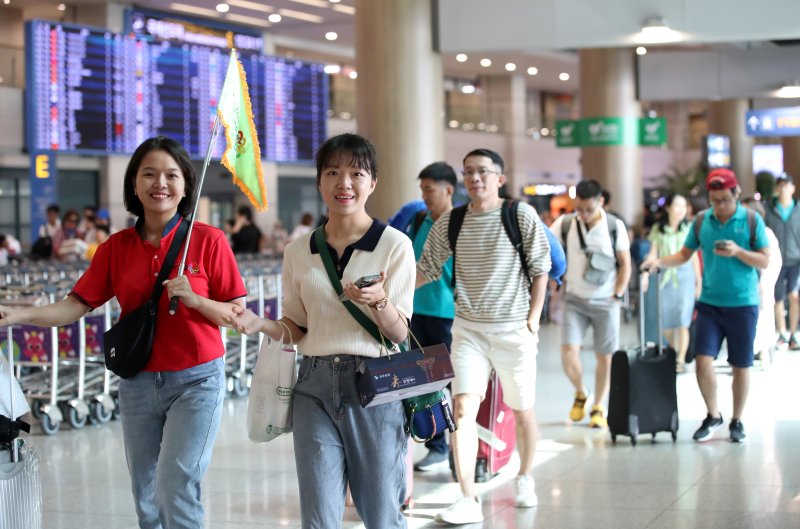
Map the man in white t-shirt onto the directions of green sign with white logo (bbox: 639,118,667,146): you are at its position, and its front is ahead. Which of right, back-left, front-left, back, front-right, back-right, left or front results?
front

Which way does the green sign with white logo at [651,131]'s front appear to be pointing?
toward the camera

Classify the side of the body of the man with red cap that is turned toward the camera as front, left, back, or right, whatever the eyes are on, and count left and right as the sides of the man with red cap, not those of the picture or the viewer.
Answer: front

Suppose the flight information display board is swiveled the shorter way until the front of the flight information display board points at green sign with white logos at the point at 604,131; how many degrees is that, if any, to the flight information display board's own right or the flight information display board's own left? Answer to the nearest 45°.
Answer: approximately 90° to the flight information display board's own left

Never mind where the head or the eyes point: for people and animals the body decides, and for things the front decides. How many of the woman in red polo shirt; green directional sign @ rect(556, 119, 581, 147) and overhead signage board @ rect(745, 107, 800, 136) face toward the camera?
3

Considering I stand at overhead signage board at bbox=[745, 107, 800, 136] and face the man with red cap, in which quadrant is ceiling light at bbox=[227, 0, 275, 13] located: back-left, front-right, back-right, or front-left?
front-right

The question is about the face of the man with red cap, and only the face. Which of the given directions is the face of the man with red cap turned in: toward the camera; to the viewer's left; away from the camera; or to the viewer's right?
toward the camera

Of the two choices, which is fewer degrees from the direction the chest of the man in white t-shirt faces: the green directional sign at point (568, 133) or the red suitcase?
the red suitcase

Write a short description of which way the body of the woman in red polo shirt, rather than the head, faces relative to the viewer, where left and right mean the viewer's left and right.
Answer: facing the viewer

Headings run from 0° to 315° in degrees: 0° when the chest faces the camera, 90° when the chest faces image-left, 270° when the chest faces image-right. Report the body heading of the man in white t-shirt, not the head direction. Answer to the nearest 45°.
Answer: approximately 0°

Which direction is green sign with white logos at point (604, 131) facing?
toward the camera

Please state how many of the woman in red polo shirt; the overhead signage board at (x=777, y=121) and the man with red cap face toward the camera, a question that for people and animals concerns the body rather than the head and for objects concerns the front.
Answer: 3

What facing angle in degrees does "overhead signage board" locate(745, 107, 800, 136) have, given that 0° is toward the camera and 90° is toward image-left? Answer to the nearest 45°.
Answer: approximately 0°
